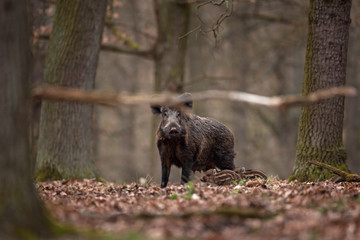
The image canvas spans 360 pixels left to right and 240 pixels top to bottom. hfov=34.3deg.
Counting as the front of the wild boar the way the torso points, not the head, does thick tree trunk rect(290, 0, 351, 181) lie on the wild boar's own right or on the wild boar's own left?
on the wild boar's own left

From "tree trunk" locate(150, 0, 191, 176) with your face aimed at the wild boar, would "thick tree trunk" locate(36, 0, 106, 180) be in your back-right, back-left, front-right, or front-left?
front-right

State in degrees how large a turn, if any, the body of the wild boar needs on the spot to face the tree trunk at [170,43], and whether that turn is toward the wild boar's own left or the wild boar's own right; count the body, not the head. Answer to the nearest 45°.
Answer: approximately 135° to the wild boar's own right

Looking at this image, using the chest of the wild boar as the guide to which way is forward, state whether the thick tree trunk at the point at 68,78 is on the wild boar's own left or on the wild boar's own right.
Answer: on the wild boar's own right

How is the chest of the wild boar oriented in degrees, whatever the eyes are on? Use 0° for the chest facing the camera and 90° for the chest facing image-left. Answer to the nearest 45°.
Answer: approximately 45°

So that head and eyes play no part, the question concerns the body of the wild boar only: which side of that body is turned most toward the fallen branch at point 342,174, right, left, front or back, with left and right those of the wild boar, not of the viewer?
left

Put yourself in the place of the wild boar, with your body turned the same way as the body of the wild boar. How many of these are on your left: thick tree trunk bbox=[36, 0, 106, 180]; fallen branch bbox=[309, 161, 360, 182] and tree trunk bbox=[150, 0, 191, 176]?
1

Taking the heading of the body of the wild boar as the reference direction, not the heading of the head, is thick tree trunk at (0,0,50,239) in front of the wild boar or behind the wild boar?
in front

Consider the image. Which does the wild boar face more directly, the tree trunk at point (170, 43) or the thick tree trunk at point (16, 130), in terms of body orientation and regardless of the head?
the thick tree trunk
